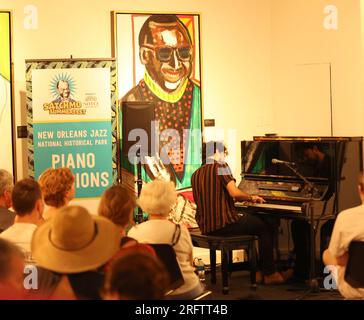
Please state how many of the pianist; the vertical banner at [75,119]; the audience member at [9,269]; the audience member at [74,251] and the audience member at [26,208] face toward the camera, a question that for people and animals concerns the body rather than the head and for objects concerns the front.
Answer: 1

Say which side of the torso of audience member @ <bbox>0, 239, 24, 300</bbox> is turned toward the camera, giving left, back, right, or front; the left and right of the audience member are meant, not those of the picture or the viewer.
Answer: back

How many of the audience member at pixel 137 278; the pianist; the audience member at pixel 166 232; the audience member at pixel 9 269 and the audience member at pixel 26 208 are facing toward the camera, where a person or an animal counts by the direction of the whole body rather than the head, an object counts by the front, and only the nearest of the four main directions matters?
0

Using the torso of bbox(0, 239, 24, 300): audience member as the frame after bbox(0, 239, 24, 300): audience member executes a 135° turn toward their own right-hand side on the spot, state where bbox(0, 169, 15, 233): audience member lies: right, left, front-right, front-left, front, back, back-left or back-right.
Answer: back-left

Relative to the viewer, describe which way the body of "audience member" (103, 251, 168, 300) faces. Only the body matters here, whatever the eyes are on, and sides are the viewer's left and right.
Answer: facing away from the viewer

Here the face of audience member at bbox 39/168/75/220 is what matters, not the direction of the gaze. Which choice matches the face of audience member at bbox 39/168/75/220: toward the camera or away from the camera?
away from the camera

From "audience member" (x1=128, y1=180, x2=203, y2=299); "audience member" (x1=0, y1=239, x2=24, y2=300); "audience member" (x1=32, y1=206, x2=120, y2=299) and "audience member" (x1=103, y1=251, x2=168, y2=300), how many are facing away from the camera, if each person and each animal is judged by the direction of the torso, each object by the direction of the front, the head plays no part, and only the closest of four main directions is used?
4

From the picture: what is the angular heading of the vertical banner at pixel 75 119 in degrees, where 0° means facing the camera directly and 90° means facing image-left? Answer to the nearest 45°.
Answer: approximately 0°

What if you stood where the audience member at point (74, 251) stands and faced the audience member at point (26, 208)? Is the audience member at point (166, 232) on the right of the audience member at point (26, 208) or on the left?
right

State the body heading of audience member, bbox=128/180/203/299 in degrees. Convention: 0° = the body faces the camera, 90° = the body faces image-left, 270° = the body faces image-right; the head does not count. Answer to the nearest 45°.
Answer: approximately 180°

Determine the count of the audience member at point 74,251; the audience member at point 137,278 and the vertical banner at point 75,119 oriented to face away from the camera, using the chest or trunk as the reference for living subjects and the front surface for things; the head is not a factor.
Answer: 2

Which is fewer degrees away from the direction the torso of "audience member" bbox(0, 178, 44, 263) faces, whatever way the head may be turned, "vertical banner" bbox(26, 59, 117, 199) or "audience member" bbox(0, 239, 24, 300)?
the vertical banner

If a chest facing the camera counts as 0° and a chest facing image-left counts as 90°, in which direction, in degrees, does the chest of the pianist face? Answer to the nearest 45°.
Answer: approximately 225°

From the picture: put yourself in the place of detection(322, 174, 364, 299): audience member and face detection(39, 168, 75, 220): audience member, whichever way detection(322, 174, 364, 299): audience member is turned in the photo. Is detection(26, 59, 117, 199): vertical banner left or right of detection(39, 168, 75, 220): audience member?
right
